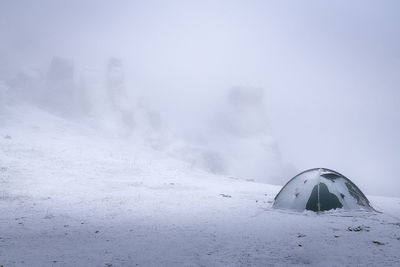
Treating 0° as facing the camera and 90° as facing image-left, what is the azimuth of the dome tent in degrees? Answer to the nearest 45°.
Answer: approximately 0°
